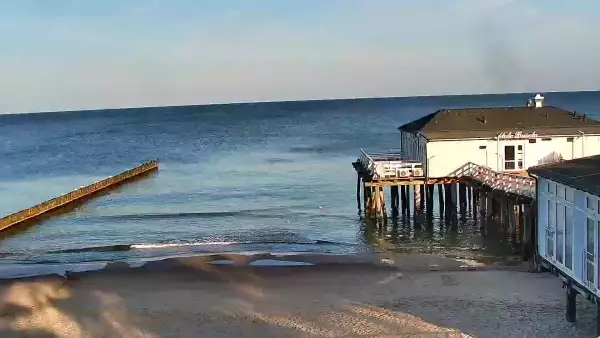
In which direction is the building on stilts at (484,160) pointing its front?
toward the camera

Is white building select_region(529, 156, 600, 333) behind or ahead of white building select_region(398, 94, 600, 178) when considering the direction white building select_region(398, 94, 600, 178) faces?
ahead

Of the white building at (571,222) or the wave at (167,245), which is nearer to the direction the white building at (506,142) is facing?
the white building

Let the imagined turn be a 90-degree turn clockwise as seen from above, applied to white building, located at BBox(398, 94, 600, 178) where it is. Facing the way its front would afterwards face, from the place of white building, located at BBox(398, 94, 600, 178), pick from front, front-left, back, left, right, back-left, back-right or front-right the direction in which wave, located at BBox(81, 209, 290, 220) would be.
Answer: front

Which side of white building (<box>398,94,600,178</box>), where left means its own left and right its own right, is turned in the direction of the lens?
front
